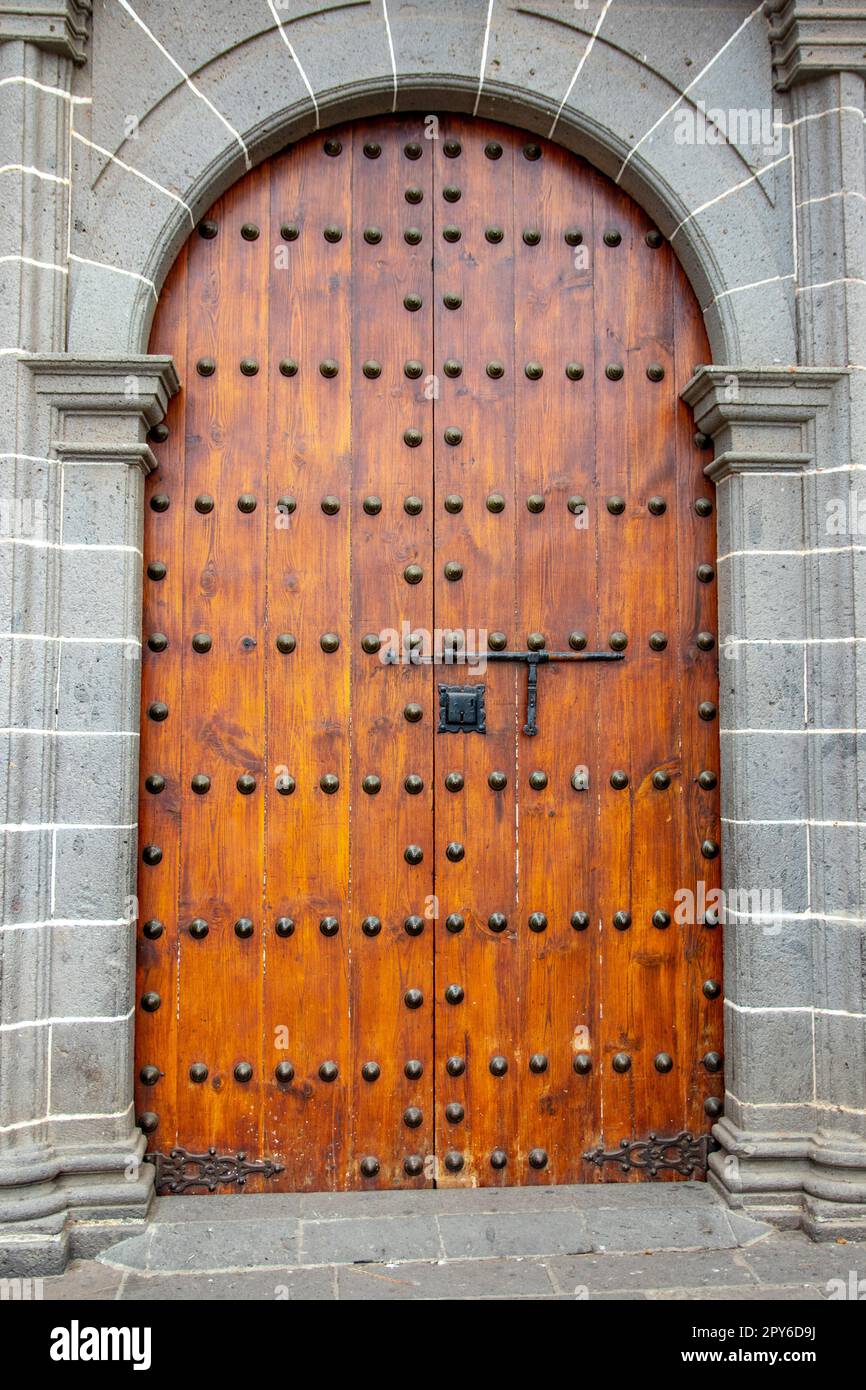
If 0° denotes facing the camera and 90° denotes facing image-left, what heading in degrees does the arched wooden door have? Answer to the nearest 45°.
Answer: approximately 0°
